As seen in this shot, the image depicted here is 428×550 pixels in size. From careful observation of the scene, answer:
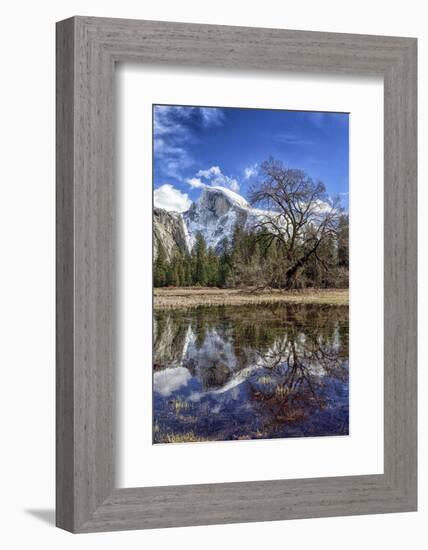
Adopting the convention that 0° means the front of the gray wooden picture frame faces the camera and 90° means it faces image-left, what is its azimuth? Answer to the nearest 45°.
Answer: approximately 315°
